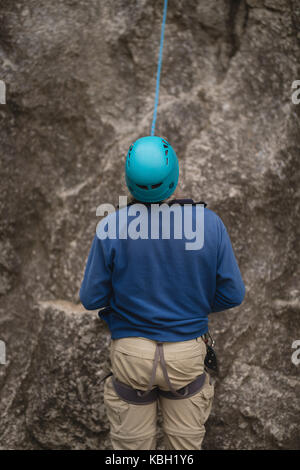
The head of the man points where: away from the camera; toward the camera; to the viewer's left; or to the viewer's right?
away from the camera

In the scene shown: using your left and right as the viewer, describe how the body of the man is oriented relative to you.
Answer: facing away from the viewer
